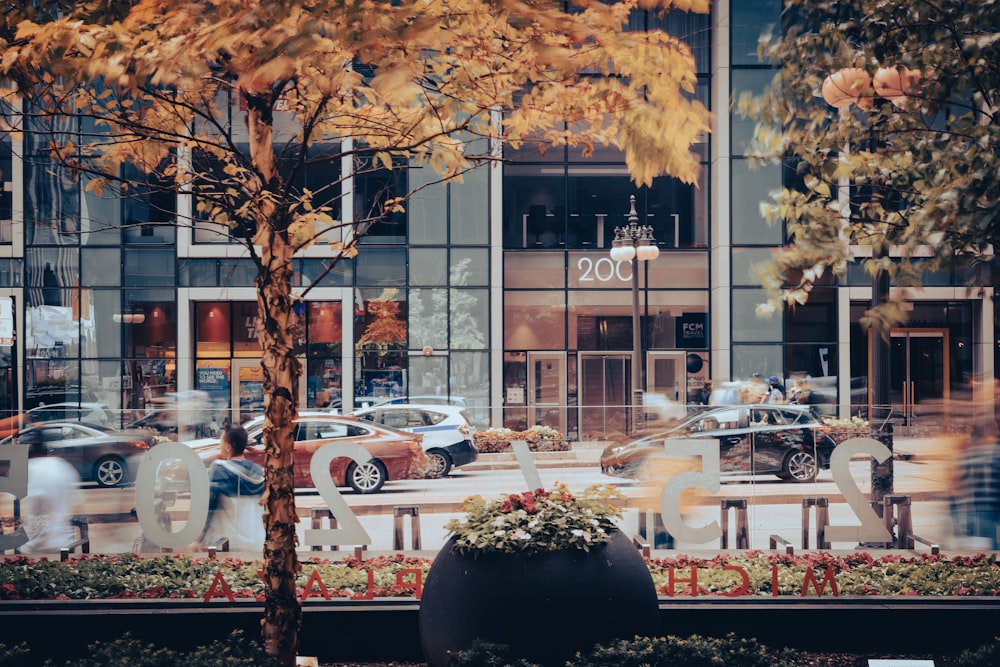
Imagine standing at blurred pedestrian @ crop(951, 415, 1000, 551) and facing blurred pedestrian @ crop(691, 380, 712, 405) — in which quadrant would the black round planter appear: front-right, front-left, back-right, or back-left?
back-left

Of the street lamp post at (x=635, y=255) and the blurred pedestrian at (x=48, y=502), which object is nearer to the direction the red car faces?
the blurred pedestrian

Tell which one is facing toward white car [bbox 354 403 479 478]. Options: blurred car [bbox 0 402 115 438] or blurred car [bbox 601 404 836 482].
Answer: blurred car [bbox 601 404 836 482]

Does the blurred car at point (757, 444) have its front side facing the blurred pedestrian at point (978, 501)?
no

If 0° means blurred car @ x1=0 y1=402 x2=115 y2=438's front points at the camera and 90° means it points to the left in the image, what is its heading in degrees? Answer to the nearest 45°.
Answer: approximately 90°

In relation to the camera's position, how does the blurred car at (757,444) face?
facing to the left of the viewer

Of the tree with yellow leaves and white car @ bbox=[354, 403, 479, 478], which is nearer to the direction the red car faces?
the tree with yellow leaves

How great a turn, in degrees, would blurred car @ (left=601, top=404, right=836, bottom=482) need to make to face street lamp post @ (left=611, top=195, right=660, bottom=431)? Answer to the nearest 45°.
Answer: approximately 90° to its right

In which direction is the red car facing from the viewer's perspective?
to the viewer's left

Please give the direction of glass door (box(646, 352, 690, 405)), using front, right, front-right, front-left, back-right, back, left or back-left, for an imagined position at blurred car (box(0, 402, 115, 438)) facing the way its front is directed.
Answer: back-right

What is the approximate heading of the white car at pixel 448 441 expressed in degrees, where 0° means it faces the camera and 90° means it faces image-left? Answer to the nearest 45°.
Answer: approximately 90°

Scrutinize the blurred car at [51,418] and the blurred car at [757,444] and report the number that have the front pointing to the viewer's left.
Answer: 2

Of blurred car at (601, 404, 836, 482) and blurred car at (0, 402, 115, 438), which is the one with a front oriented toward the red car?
blurred car at (601, 404, 836, 482)

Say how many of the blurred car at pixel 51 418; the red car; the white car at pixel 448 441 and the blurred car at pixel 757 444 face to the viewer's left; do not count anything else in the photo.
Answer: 4

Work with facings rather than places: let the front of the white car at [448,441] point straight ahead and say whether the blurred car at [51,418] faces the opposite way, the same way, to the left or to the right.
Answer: the same way

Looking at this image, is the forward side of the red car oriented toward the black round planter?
no
